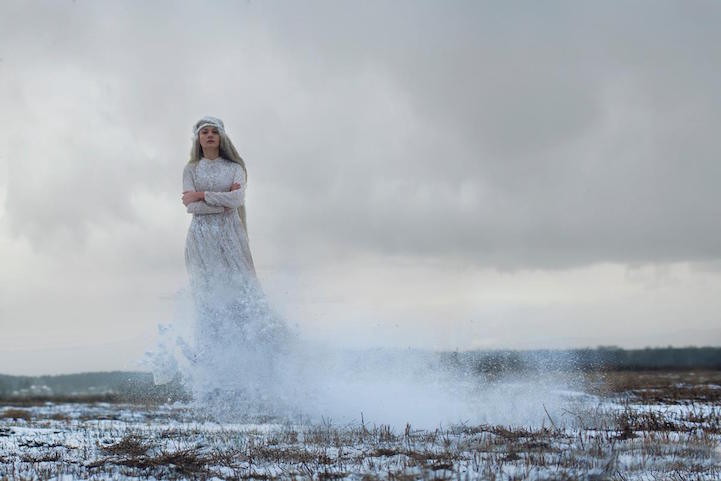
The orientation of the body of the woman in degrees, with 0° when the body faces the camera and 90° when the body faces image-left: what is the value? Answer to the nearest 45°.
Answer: approximately 0°
